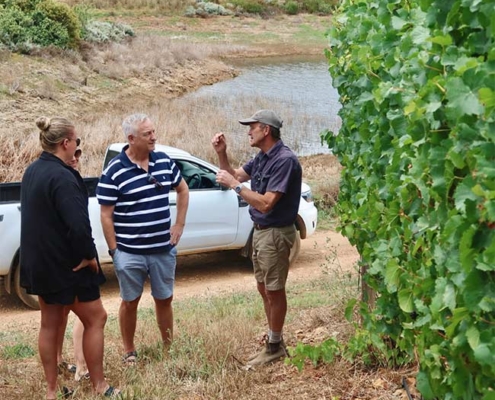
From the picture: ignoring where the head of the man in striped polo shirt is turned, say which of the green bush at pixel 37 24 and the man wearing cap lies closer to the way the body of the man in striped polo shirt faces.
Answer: the man wearing cap

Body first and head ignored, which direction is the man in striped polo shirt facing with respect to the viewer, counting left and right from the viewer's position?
facing the viewer and to the right of the viewer

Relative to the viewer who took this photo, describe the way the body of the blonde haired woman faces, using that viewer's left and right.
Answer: facing away from the viewer and to the right of the viewer

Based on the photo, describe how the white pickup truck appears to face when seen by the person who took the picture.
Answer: facing away from the viewer and to the right of the viewer

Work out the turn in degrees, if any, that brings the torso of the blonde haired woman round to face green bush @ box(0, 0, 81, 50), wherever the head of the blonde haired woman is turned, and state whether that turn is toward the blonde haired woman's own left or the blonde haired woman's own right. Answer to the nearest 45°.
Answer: approximately 45° to the blonde haired woman's own left

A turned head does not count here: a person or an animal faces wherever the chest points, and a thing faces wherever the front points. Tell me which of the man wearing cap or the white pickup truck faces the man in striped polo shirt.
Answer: the man wearing cap

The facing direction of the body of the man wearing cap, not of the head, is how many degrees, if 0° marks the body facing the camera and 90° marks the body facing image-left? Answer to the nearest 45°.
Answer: approximately 90°

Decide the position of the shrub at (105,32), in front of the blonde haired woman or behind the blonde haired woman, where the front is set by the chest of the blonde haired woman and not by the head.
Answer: in front

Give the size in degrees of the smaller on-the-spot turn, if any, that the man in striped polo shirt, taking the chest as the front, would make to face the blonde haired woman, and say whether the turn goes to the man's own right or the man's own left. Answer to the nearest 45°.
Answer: approximately 90° to the man's own right

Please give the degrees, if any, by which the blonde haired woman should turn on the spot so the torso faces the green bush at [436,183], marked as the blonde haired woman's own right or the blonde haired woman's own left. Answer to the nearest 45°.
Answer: approximately 90° to the blonde haired woman's own right

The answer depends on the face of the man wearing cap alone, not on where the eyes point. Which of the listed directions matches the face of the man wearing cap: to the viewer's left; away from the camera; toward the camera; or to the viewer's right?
to the viewer's left

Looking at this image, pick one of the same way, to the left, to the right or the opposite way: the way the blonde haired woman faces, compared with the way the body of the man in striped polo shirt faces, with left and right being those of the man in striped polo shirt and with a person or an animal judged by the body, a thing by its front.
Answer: to the left
